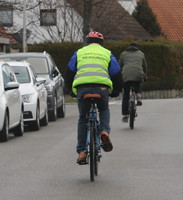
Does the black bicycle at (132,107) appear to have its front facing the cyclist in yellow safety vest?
no

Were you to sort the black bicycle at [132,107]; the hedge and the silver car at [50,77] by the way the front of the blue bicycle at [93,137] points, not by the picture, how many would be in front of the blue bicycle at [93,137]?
3

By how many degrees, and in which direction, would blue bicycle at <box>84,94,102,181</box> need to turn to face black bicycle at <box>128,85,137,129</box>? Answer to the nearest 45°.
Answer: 0° — it already faces it

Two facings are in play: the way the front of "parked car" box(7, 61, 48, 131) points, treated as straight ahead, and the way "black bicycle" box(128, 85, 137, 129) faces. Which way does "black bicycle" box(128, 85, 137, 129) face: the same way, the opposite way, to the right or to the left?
the opposite way

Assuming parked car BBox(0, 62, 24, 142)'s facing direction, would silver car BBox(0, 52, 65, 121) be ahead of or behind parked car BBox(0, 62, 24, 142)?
behind

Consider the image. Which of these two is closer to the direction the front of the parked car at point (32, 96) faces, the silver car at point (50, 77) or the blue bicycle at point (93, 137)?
the blue bicycle

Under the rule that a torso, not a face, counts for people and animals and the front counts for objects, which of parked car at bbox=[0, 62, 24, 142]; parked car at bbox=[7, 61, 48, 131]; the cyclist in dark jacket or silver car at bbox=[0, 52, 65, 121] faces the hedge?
the cyclist in dark jacket

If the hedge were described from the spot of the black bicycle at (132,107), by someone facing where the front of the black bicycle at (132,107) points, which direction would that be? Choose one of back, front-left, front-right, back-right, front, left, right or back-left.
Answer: front

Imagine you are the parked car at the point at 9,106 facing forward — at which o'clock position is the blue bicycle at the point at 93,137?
The blue bicycle is roughly at 10 o'clock from the parked car.

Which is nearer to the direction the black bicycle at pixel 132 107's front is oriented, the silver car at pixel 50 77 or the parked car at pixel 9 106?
the silver car

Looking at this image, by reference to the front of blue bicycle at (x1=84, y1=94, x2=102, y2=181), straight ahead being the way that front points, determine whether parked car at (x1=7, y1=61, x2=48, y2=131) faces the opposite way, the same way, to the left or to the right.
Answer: the opposite way

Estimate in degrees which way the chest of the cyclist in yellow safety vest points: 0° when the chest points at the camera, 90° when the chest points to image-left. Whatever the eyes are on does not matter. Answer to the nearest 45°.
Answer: approximately 180°

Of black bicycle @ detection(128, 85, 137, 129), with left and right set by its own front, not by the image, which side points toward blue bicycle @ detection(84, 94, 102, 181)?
back

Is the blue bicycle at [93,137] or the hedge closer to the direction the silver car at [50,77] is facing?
the blue bicycle

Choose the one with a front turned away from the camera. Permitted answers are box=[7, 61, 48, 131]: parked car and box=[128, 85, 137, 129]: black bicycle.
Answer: the black bicycle

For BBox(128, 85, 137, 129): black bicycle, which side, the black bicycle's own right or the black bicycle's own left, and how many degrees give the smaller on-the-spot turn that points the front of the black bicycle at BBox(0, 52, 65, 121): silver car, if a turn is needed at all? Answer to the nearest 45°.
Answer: approximately 45° to the black bicycle's own left

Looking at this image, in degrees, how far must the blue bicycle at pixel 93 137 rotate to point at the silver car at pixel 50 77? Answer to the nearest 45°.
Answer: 0° — it already faces it

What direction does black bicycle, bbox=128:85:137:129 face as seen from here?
away from the camera

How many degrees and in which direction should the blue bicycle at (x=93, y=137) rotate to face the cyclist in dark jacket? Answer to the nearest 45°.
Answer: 0° — it already faces them

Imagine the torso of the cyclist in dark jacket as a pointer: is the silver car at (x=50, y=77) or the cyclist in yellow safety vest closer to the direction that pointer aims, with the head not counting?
the silver car

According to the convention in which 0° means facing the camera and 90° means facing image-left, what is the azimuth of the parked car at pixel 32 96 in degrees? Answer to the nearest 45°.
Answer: approximately 0°
